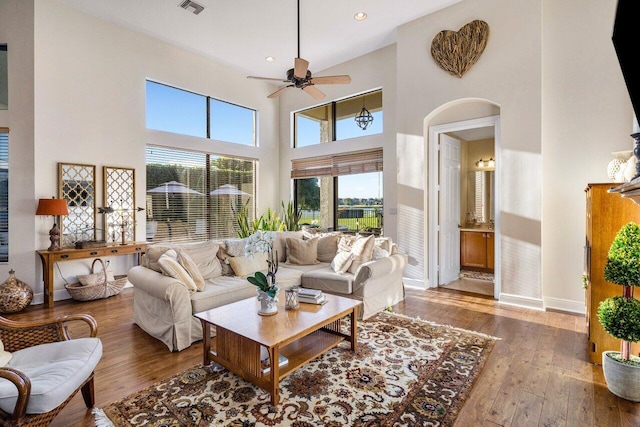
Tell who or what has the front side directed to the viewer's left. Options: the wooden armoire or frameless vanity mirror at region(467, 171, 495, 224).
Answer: the wooden armoire

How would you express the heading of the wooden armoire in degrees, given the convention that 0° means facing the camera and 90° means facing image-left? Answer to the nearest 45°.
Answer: approximately 90°

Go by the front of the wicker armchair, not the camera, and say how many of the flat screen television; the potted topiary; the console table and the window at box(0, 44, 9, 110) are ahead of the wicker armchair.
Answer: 2

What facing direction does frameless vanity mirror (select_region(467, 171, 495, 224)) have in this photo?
toward the camera

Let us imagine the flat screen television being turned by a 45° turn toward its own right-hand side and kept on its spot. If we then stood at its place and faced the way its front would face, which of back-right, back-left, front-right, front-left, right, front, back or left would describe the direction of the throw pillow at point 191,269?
front

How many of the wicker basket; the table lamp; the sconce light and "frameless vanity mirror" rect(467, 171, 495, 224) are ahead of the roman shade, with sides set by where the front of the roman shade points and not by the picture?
2

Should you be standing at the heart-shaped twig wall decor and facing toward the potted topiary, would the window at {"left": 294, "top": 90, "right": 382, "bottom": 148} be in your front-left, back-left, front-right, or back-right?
back-right

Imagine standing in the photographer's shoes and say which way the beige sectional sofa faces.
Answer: facing the viewer

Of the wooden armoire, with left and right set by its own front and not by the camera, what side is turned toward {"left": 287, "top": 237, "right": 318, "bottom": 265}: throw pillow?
front

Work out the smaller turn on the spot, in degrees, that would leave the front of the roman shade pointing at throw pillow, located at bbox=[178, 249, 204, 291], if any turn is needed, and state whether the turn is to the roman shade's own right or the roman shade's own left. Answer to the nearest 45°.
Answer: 0° — it already faces it

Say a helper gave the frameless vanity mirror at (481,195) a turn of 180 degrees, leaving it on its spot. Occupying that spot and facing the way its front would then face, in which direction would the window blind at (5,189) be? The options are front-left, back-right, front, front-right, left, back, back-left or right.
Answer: back-left

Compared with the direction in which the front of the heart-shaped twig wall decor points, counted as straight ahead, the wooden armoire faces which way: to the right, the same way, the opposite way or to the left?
to the right

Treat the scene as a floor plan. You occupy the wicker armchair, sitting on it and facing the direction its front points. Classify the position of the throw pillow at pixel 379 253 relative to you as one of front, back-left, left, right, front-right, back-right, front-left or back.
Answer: front-left

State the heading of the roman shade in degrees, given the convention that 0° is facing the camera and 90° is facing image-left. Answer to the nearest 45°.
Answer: approximately 45°

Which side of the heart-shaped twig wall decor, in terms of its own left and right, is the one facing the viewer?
front

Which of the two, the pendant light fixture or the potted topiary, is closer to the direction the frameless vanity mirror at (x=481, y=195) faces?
the potted topiary
